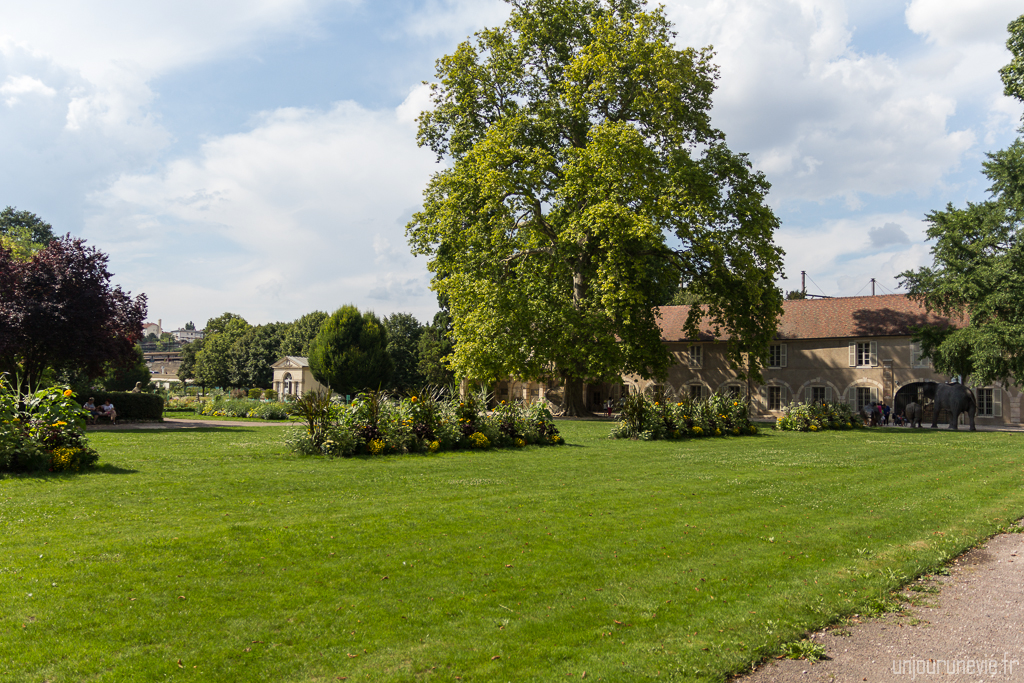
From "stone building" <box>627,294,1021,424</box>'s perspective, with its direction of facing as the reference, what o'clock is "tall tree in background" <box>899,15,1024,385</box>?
The tall tree in background is roughly at 11 o'clock from the stone building.

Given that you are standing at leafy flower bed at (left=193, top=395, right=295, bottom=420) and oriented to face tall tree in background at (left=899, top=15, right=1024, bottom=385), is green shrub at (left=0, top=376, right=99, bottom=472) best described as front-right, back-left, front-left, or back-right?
front-right

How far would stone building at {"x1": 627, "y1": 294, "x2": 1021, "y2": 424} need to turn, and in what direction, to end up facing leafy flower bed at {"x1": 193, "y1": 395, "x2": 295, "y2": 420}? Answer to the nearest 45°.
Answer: approximately 45° to its right

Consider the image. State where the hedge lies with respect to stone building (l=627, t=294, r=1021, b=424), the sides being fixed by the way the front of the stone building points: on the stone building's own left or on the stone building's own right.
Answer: on the stone building's own right

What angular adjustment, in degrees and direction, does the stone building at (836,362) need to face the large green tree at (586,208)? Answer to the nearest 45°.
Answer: approximately 45° to its right

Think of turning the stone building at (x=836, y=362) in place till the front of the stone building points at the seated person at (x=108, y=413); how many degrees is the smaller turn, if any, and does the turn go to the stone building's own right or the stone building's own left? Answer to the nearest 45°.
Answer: approximately 45° to the stone building's own right

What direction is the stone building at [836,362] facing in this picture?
toward the camera

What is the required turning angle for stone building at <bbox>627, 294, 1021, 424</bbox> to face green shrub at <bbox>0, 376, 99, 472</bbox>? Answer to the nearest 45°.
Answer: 0° — it already faces it

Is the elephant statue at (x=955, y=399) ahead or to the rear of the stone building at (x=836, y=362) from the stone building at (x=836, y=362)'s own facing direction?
ahead

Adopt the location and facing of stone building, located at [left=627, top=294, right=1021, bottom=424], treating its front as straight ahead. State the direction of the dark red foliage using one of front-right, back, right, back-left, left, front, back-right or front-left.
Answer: front-right
